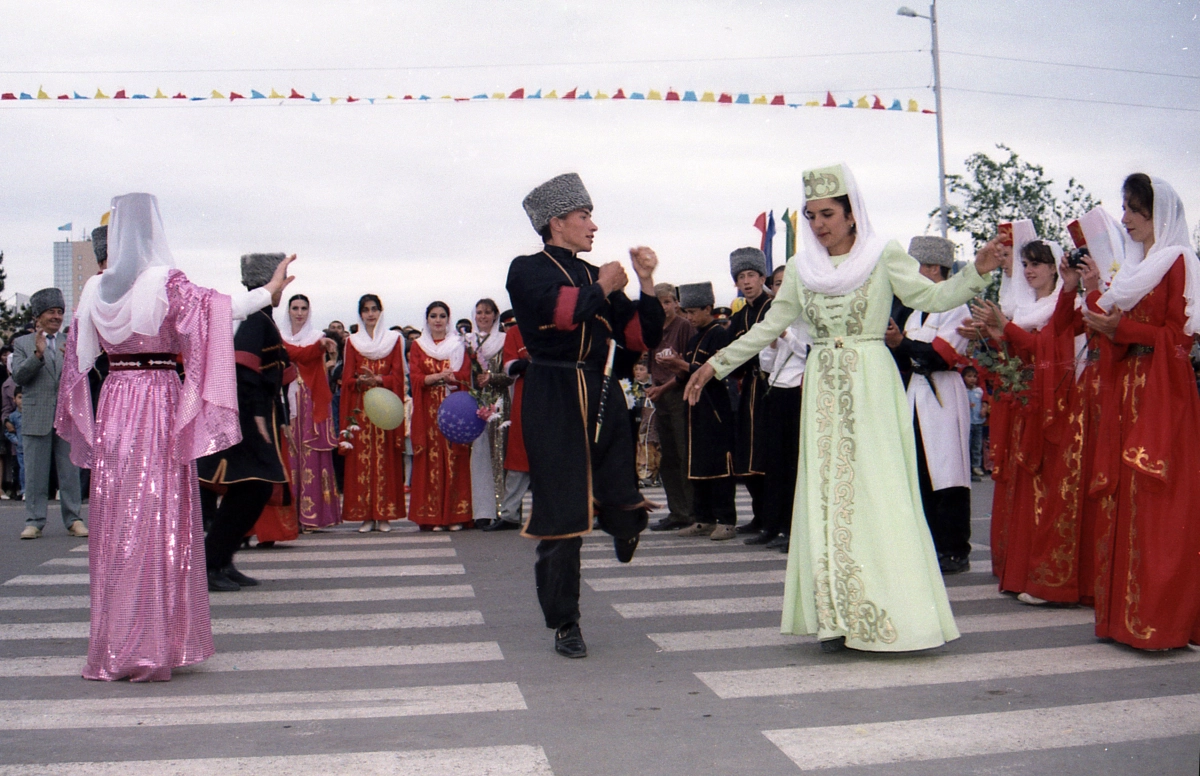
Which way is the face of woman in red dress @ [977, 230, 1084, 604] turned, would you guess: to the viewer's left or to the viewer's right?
to the viewer's left

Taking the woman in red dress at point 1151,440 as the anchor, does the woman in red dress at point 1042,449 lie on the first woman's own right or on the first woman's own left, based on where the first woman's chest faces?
on the first woman's own right

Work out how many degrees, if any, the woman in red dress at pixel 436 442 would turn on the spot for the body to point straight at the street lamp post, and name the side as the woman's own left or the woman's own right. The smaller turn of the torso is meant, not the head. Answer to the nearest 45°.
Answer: approximately 135° to the woman's own left

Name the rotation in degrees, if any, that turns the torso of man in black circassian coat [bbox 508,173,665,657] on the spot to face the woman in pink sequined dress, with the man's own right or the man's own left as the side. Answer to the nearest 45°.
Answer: approximately 135° to the man's own right

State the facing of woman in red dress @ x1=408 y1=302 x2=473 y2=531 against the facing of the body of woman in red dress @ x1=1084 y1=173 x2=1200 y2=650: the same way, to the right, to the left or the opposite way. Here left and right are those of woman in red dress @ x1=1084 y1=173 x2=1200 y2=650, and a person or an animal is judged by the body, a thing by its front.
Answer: to the left

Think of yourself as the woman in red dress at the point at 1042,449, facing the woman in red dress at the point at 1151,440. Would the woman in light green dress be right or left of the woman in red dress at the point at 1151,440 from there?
right

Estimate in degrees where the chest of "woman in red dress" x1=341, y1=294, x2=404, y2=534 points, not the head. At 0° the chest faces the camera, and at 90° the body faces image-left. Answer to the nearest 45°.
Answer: approximately 0°

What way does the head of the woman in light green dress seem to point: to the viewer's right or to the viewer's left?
to the viewer's left

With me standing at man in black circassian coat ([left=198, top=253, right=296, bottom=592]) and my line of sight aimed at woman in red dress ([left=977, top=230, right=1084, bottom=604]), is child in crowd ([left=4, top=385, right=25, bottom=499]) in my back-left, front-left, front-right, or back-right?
back-left

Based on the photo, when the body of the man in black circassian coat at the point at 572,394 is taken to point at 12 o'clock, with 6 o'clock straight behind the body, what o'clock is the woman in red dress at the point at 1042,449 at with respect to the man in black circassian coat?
The woman in red dress is roughly at 10 o'clock from the man in black circassian coat.

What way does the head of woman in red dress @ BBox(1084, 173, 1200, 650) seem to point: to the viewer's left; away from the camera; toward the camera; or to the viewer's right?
to the viewer's left

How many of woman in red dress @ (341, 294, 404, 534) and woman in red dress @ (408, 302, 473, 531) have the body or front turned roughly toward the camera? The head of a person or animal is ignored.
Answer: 2

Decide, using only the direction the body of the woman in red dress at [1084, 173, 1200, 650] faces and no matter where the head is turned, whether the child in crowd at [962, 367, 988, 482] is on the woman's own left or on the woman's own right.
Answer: on the woman's own right
